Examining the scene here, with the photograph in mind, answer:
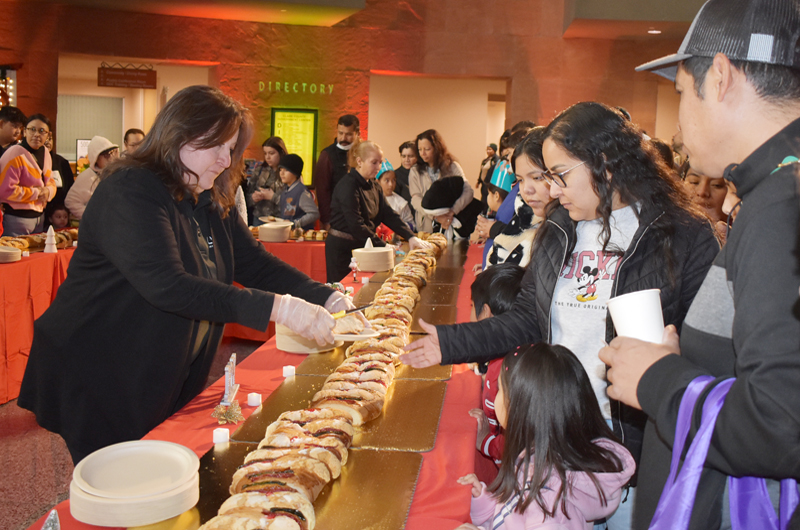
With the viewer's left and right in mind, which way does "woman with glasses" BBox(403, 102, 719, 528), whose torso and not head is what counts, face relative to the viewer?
facing the viewer and to the left of the viewer

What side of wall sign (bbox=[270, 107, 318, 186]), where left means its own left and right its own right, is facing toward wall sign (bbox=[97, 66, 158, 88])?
right

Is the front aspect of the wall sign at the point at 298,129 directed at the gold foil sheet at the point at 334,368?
yes

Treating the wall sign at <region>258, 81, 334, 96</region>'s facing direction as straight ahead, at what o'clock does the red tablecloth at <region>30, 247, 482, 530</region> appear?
The red tablecloth is roughly at 12 o'clock from the wall sign.

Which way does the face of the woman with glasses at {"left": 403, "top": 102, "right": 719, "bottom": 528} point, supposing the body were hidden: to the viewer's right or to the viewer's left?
to the viewer's left

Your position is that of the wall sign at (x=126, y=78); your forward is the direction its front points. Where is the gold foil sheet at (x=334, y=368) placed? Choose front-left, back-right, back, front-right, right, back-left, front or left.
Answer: front

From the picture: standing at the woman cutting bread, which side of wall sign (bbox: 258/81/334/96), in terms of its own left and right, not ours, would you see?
front

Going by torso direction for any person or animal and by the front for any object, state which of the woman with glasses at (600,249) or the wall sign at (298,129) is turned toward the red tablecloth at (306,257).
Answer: the wall sign

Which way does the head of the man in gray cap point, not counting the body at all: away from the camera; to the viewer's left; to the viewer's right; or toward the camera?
to the viewer's left

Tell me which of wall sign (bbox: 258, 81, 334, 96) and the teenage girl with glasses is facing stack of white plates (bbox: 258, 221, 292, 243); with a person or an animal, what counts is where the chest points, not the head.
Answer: the wall sign

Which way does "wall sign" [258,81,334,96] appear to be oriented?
toward the camera

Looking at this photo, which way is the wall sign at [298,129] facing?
toward the camera

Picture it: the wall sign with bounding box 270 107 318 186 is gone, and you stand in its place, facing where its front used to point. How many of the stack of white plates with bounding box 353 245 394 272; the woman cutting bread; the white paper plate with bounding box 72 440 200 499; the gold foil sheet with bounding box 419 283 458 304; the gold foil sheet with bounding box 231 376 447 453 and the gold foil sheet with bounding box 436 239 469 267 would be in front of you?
6

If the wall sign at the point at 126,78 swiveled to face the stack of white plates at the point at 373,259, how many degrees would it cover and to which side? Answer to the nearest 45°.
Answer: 0° — it already faces it

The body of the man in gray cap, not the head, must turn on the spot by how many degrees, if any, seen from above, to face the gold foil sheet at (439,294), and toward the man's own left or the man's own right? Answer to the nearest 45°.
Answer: approximately 45° to the man's own right

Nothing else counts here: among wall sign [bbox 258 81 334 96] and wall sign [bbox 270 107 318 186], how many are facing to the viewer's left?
0

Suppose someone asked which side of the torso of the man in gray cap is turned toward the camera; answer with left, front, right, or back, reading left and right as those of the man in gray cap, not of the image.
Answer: left

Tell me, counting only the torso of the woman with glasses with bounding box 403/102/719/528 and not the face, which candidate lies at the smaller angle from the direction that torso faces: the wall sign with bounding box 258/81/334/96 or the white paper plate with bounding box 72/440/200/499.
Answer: the white paper plate

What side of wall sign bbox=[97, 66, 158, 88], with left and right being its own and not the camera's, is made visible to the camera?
front
